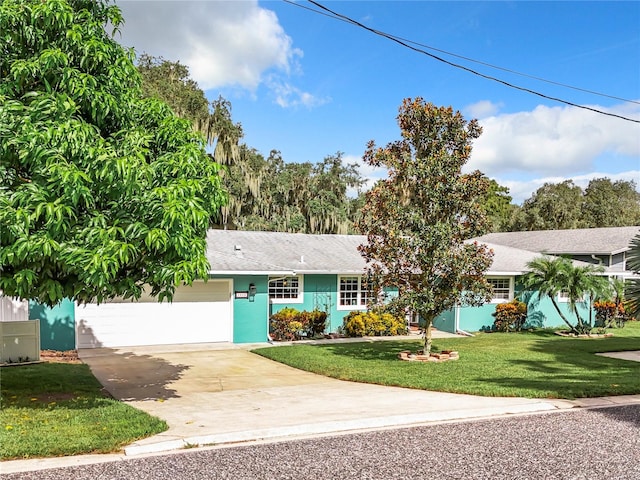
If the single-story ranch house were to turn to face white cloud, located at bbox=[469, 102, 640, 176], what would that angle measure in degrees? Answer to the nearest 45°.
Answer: approximately 135° to its left

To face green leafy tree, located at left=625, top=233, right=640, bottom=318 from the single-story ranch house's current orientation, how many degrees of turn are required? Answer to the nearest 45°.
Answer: approximately 45° to its left

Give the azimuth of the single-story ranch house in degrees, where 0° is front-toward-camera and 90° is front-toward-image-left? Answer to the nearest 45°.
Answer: approximately 0°
